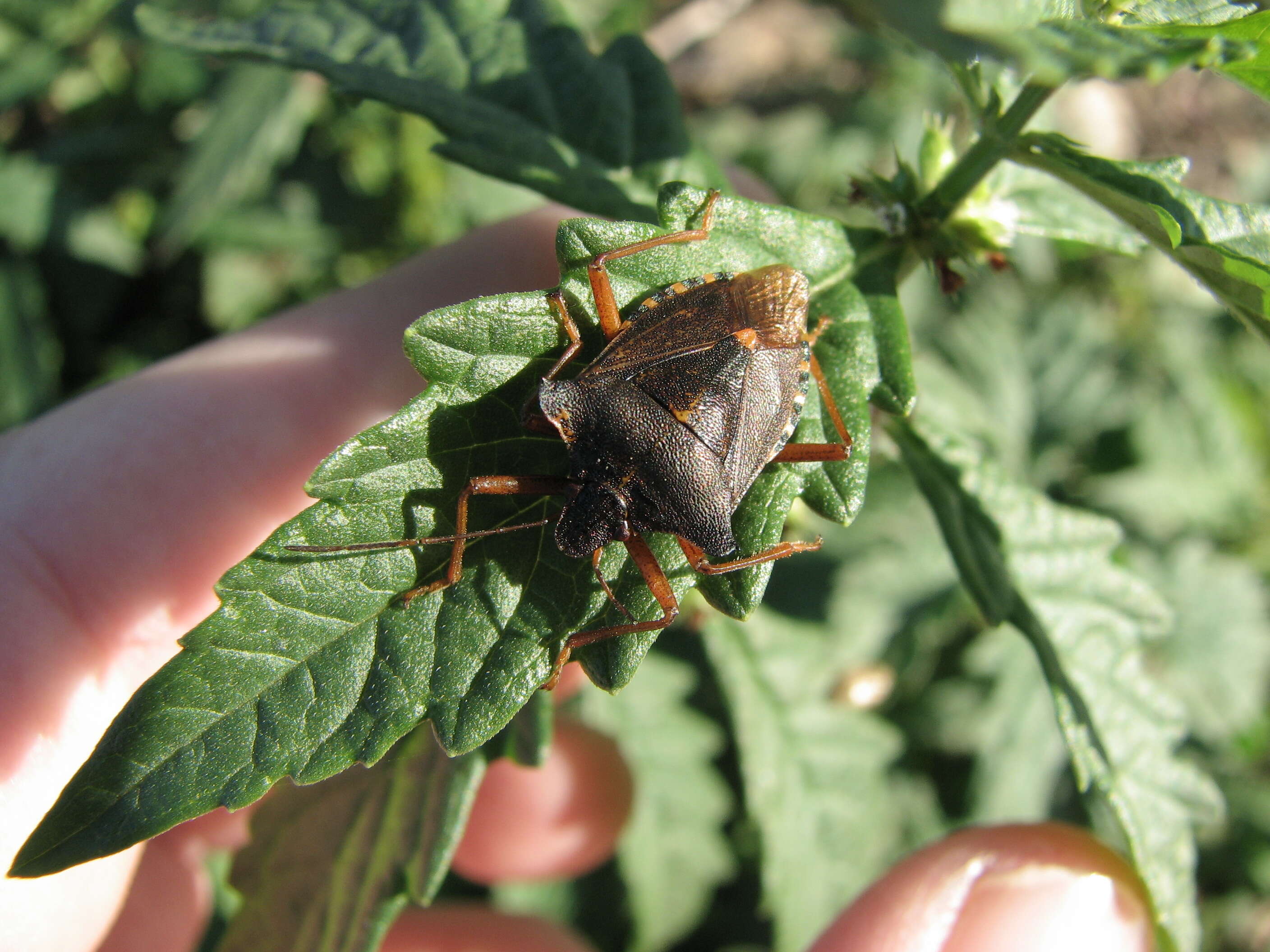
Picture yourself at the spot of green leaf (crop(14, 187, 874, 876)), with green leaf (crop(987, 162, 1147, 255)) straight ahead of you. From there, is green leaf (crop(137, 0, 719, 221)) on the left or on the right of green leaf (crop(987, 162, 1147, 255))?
left

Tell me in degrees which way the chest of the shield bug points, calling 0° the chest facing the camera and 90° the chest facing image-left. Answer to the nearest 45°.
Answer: approximately 45°

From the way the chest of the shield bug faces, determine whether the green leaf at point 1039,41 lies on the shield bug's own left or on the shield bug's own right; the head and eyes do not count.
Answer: on the shield bug's own left
